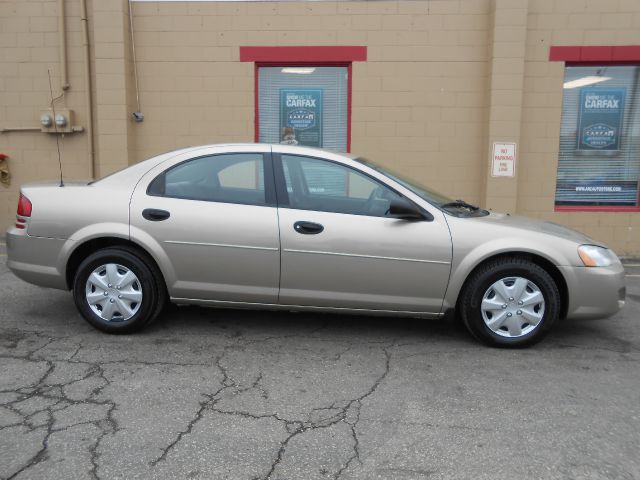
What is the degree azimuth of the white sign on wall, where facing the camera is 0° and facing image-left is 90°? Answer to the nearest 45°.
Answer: approximately 0°

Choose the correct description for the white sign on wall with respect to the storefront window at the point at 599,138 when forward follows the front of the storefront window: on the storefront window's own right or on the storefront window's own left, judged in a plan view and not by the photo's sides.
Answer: on the storefront window's own right

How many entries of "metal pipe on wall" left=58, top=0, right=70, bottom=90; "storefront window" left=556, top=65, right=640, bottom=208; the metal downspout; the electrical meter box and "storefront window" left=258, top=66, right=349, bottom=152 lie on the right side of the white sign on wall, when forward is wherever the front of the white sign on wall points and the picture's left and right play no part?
4

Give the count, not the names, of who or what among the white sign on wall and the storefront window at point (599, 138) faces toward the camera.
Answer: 2

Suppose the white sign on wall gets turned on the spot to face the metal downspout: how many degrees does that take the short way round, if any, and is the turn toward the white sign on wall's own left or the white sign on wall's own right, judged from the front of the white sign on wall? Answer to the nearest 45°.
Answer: approximately 90° to the white sign on wall's own right

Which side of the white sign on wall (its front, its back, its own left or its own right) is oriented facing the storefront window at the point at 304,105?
right
